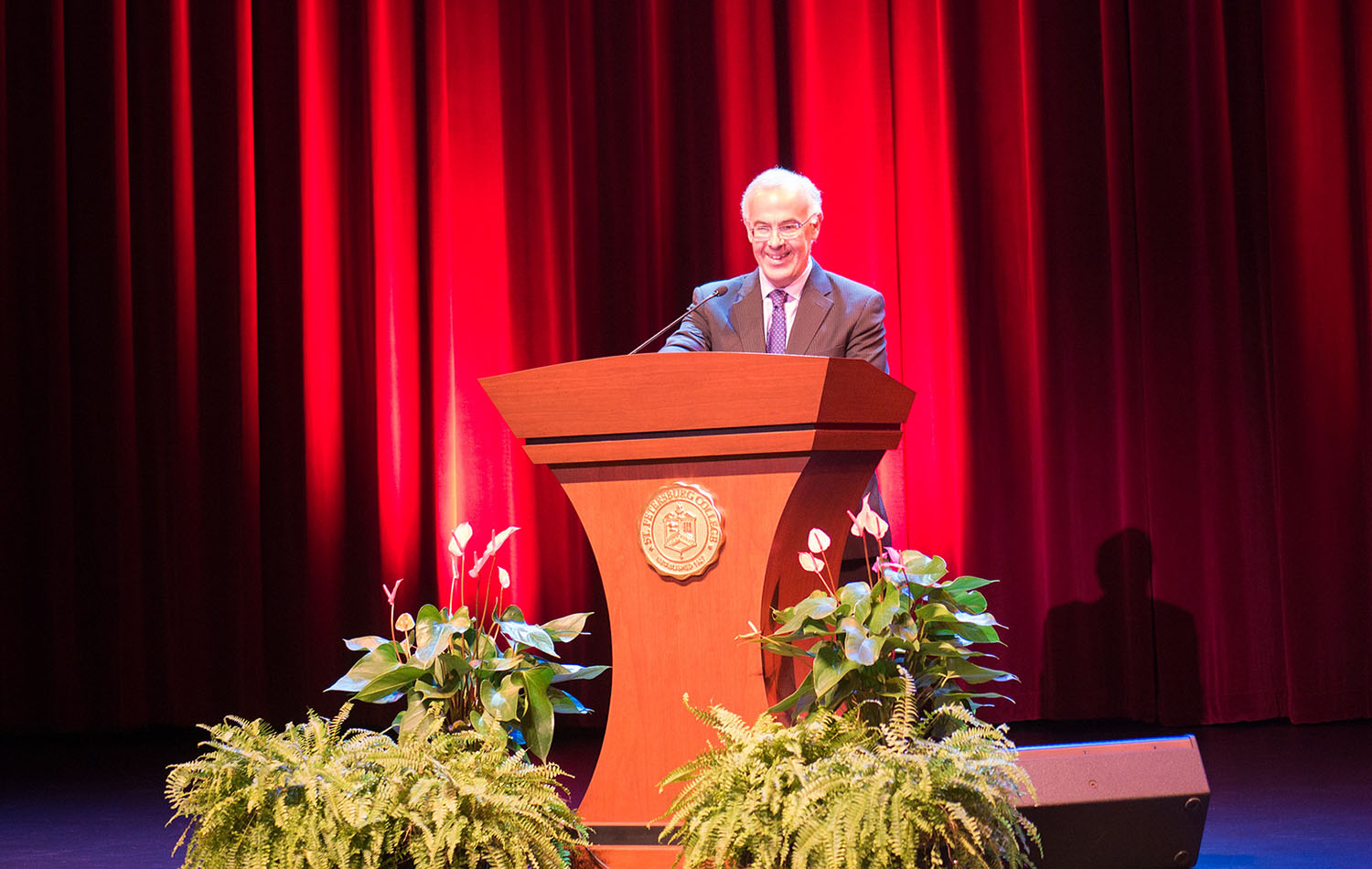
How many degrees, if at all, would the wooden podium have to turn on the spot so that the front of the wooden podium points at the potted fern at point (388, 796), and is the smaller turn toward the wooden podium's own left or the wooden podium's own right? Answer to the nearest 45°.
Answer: approximately 45° to the wooden podium's own right

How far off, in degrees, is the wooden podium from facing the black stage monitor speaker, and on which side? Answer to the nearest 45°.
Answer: approximately 135° to its left

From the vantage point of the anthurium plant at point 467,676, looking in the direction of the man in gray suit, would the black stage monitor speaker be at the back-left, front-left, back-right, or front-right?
front-right

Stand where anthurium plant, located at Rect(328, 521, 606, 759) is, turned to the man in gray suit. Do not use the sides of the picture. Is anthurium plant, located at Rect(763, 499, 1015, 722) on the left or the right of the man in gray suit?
right

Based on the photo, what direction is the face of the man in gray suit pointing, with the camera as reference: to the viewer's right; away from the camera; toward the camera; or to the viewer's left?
toward the camera

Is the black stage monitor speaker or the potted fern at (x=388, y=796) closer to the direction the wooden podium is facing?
the potted fern

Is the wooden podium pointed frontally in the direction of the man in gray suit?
no

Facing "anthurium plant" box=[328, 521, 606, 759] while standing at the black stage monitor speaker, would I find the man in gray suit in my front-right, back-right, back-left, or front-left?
front-right
